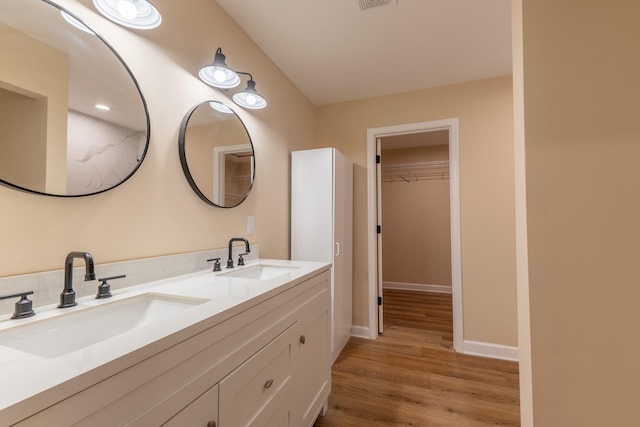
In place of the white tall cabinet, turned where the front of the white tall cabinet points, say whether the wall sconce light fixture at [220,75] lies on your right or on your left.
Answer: on your right

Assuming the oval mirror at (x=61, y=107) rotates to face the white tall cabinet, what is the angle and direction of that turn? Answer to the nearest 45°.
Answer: approximately 45° to its left

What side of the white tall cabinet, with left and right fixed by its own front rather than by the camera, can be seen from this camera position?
right

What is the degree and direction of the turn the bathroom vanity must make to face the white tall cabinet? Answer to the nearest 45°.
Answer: approximately 90° to its left

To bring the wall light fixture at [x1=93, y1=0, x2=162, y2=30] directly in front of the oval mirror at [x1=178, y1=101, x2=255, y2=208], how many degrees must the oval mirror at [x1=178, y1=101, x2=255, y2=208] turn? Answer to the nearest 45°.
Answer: approximately 90° to its right

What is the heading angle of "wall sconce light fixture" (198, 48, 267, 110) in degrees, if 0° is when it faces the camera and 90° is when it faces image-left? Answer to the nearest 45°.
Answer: approximately 315°
